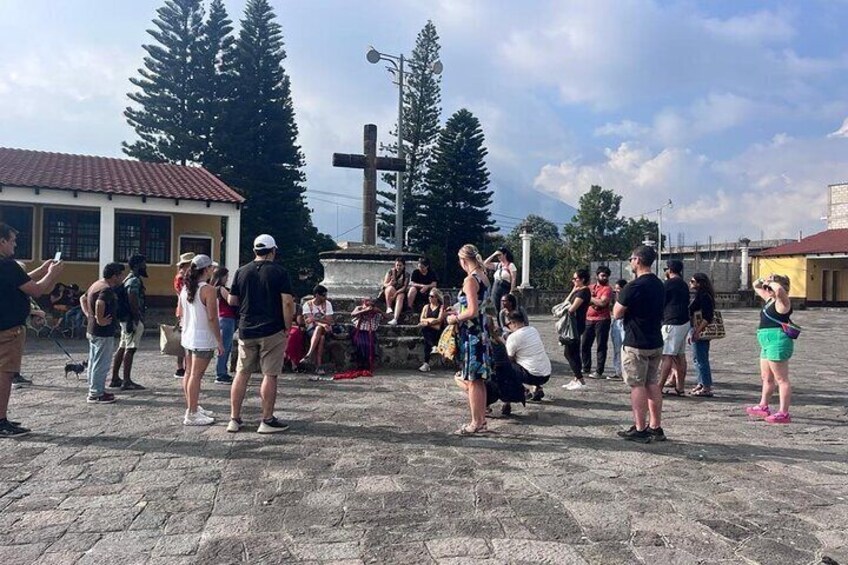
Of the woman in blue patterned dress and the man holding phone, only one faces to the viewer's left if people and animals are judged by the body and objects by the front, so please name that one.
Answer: the woman in blue patterned dress

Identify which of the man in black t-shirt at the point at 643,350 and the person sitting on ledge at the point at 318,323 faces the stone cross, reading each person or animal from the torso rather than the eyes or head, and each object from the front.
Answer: the man in black t-shirt

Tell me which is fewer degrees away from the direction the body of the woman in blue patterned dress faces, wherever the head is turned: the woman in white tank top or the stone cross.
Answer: the woman in white tank top

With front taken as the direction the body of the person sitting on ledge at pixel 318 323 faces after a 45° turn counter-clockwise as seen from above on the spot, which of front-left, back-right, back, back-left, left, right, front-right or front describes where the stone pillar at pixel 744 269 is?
left

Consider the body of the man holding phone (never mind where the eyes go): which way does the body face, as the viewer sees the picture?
to the viewer's right

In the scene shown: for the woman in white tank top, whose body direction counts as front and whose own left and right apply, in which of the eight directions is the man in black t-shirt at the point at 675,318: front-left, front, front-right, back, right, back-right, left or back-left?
front-right

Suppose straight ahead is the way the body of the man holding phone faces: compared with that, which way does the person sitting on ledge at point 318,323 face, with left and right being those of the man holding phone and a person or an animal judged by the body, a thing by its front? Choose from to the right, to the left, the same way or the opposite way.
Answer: to the right

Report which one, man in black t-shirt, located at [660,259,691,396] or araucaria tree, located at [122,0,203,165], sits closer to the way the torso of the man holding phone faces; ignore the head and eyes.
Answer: the man in black t-shirt

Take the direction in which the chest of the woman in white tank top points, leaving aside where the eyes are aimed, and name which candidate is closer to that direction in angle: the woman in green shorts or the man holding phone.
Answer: the woman in green shorts

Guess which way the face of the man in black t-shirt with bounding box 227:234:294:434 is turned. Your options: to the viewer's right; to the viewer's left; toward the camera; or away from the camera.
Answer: away from the camera

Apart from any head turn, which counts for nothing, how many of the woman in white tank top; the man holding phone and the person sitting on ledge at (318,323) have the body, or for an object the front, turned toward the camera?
1

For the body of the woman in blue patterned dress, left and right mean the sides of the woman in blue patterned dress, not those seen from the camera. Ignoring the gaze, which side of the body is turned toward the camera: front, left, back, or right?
left

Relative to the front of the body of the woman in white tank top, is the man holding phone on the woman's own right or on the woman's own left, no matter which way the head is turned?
on the woman's own left

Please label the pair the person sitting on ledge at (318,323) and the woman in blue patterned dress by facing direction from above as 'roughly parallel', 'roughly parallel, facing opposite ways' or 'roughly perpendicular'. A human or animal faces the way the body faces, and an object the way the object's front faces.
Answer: roughly perpendicular

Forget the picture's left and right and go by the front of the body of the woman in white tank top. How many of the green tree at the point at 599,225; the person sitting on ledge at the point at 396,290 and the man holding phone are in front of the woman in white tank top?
2

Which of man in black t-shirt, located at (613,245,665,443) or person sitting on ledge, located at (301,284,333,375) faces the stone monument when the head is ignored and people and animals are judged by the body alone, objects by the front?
the man in black t-shirt

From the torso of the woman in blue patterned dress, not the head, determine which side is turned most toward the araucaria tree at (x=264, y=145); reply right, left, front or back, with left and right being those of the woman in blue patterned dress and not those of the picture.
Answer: right

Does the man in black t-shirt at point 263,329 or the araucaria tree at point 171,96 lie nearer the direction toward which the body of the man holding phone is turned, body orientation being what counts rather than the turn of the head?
the man in black t-shirt
